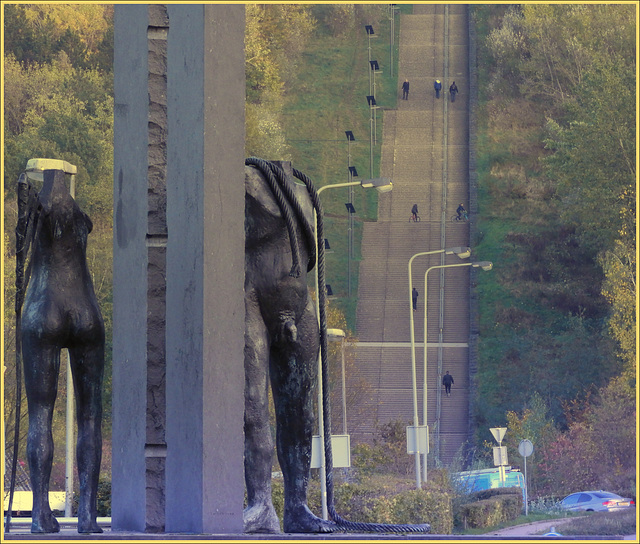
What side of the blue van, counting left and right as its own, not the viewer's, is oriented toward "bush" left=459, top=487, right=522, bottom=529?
left

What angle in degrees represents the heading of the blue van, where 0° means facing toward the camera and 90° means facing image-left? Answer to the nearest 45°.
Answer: approximately 90°

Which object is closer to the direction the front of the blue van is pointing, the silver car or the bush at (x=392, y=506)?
the bush

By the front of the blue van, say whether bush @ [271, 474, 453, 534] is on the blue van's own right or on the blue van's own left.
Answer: on the blue van's own left

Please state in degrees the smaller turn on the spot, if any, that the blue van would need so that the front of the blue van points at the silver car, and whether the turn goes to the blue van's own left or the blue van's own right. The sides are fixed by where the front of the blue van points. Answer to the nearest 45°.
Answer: approximately 180°

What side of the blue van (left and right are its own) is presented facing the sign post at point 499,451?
left

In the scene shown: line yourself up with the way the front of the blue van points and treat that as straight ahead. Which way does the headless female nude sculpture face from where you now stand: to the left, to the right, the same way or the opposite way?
to the right
